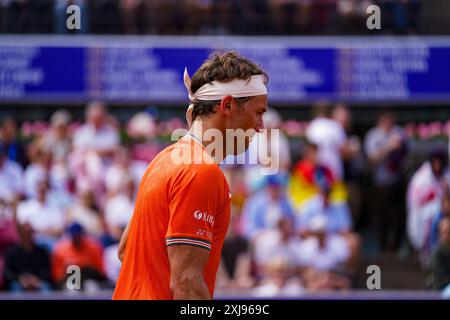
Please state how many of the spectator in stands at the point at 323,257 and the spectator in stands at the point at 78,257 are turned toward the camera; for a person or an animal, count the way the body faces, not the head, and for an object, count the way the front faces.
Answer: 2

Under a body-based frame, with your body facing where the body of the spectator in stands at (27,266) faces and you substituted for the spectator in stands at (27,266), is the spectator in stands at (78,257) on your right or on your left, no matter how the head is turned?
on your left

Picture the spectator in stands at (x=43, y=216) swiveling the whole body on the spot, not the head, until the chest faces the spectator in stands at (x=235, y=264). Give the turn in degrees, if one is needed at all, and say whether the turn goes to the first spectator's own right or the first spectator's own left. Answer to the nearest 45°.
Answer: approximately 90° to the first spectator's own left

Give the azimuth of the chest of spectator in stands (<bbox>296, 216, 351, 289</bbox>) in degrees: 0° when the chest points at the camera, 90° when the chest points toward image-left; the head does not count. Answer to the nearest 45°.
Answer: approximately 0°

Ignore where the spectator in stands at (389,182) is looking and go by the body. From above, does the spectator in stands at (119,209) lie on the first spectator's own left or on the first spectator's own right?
on the first spectator's own right

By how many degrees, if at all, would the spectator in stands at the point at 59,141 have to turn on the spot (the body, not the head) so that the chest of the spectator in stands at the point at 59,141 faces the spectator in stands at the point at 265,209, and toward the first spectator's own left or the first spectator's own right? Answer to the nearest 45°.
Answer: approximately 45° to the first spectator's own left

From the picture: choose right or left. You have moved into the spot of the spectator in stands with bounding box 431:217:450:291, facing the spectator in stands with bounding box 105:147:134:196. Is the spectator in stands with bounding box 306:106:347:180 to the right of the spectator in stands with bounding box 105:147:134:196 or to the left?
right

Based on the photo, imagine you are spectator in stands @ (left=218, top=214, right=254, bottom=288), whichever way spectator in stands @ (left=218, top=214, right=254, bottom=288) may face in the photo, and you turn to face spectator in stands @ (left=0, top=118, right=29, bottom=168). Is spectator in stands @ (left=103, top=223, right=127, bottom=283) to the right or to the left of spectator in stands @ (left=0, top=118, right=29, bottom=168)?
left
